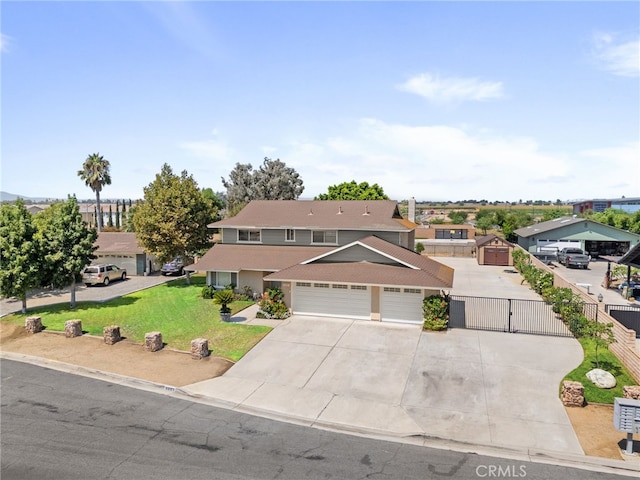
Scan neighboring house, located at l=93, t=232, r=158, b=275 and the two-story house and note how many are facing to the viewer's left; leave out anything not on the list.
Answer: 0

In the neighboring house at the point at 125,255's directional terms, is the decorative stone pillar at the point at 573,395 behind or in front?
in front

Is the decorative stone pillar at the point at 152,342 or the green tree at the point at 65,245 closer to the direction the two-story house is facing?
the decorative stone pillar

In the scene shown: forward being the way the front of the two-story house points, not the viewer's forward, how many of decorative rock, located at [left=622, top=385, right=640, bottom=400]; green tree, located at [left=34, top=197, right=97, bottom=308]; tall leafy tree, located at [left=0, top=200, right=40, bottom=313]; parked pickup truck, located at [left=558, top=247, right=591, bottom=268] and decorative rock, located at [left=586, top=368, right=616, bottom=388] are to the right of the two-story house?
2

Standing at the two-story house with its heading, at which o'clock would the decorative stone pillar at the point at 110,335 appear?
The decorative stone pillar is roughly at 2 o'clock from the two-story house.

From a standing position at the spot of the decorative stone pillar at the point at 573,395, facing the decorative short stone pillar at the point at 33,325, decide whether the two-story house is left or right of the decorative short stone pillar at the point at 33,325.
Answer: right

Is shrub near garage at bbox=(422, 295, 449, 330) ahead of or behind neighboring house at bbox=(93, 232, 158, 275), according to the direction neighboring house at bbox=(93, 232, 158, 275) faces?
ahead

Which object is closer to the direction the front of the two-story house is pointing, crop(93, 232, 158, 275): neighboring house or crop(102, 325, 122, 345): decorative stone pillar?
the decorative stone pillar

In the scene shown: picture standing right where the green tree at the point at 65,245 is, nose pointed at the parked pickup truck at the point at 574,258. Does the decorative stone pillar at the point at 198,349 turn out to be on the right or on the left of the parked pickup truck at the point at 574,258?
right

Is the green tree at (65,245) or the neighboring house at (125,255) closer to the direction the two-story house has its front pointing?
the green tree

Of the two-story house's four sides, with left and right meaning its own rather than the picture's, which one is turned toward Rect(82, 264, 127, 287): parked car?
right
